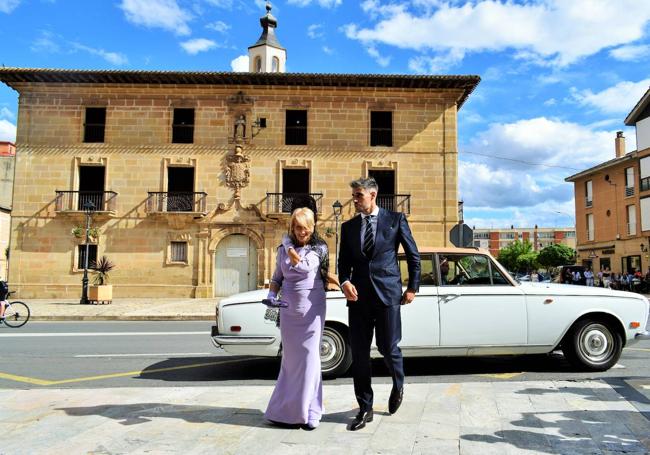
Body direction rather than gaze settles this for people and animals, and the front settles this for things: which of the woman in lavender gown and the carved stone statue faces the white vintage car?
the carved stone statue

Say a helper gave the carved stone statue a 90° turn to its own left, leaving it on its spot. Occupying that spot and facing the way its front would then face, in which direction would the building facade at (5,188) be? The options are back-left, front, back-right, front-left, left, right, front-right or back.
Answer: back-left

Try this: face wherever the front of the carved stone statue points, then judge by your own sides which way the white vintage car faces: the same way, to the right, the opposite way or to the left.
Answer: to the left

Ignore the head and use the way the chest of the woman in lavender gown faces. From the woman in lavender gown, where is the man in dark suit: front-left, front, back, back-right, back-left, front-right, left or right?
left

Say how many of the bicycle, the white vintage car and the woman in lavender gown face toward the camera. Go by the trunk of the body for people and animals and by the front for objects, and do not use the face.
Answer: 1

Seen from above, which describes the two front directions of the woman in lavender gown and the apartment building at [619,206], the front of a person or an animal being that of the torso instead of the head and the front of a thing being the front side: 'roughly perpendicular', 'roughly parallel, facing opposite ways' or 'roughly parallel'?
roughly perpendicular

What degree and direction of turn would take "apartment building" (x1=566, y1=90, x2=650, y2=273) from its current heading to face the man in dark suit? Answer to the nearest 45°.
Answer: approximately 45° to its left

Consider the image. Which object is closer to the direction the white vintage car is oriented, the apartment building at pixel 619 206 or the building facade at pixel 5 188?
the apartment building

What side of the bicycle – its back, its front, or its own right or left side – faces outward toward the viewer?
right

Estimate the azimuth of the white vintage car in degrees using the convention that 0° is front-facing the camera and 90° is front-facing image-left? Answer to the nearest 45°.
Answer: approximately 270°

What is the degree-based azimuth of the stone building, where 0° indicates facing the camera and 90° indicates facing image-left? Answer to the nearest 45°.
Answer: approximately 0°

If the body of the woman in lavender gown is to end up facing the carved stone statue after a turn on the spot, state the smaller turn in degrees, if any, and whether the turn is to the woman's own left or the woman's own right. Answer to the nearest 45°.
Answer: approximately 180°

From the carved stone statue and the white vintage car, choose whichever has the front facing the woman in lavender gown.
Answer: the carved stone statue
